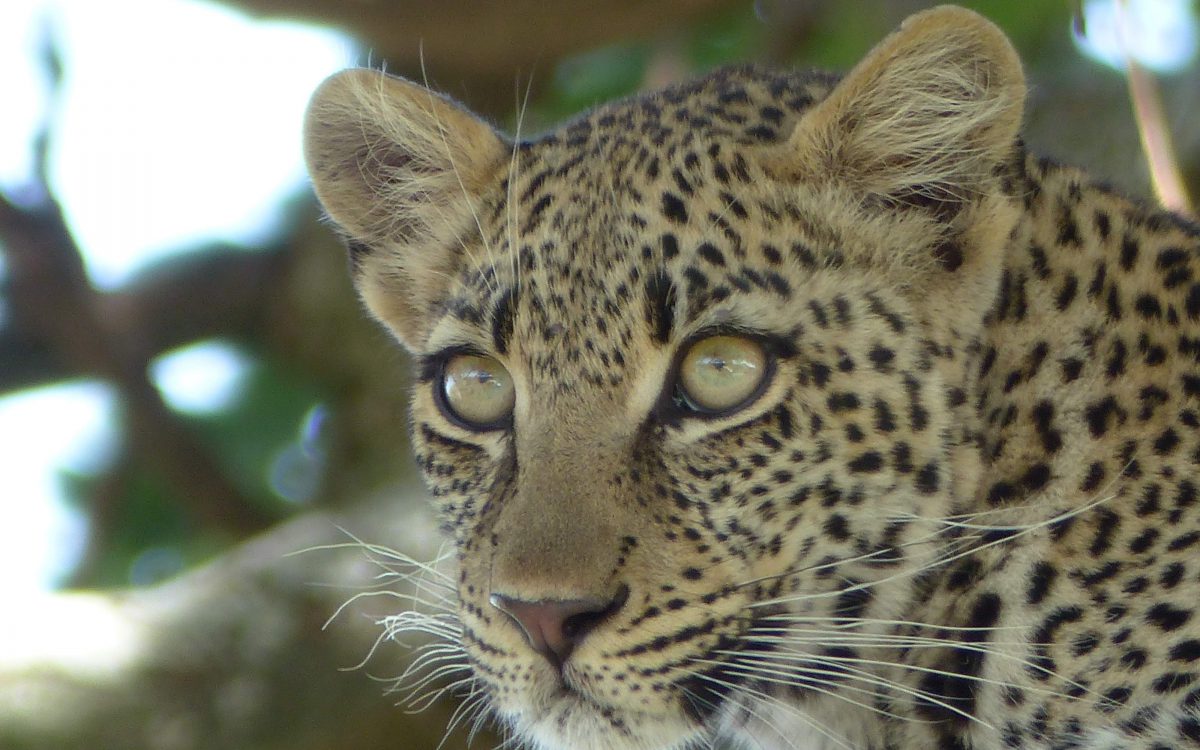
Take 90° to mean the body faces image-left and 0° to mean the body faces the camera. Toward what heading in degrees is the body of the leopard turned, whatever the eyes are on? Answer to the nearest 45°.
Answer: approximately 45°

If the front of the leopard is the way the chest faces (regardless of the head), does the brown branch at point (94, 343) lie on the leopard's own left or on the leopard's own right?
on the leopard's own right

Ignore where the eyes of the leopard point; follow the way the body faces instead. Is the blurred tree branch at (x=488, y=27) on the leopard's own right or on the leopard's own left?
on the leopard's own right
